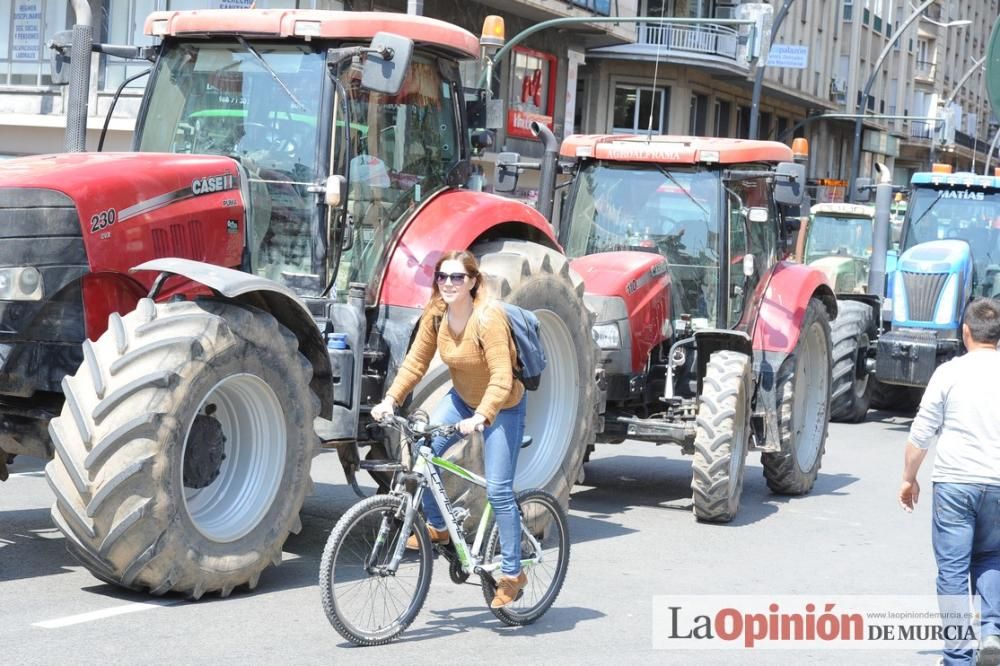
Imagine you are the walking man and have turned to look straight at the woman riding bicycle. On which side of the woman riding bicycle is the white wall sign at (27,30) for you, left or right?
right

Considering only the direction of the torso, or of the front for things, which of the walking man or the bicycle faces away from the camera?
the walking man

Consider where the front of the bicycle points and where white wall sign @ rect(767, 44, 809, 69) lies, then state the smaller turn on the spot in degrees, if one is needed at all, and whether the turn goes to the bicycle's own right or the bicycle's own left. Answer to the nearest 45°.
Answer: approximately 135° to the bicycle's own right

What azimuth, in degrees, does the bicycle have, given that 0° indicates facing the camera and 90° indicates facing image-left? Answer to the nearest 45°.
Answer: approximately 45°

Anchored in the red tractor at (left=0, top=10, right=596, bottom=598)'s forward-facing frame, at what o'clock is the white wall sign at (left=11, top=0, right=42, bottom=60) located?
The white wall sign is roughly at 4 o'clock from the red tractor.

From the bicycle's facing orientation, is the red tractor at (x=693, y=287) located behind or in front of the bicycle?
behind

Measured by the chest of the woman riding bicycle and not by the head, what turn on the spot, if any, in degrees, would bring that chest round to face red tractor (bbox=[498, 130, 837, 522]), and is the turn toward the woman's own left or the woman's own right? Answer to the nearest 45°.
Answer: approximately 135° to the woman's own right

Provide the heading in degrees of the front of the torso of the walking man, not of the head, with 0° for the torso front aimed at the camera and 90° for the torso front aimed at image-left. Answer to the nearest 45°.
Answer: approximately 180°

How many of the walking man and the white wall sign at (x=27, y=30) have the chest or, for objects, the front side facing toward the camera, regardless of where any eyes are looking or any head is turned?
1
